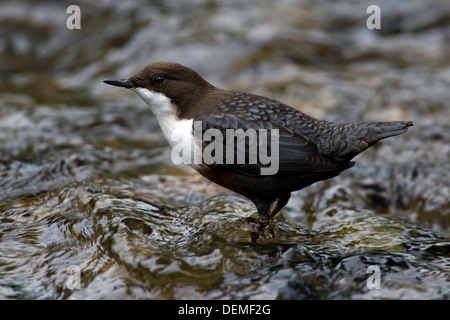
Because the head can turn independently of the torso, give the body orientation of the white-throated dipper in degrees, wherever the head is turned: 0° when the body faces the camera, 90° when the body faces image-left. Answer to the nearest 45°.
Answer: approximately 90°
